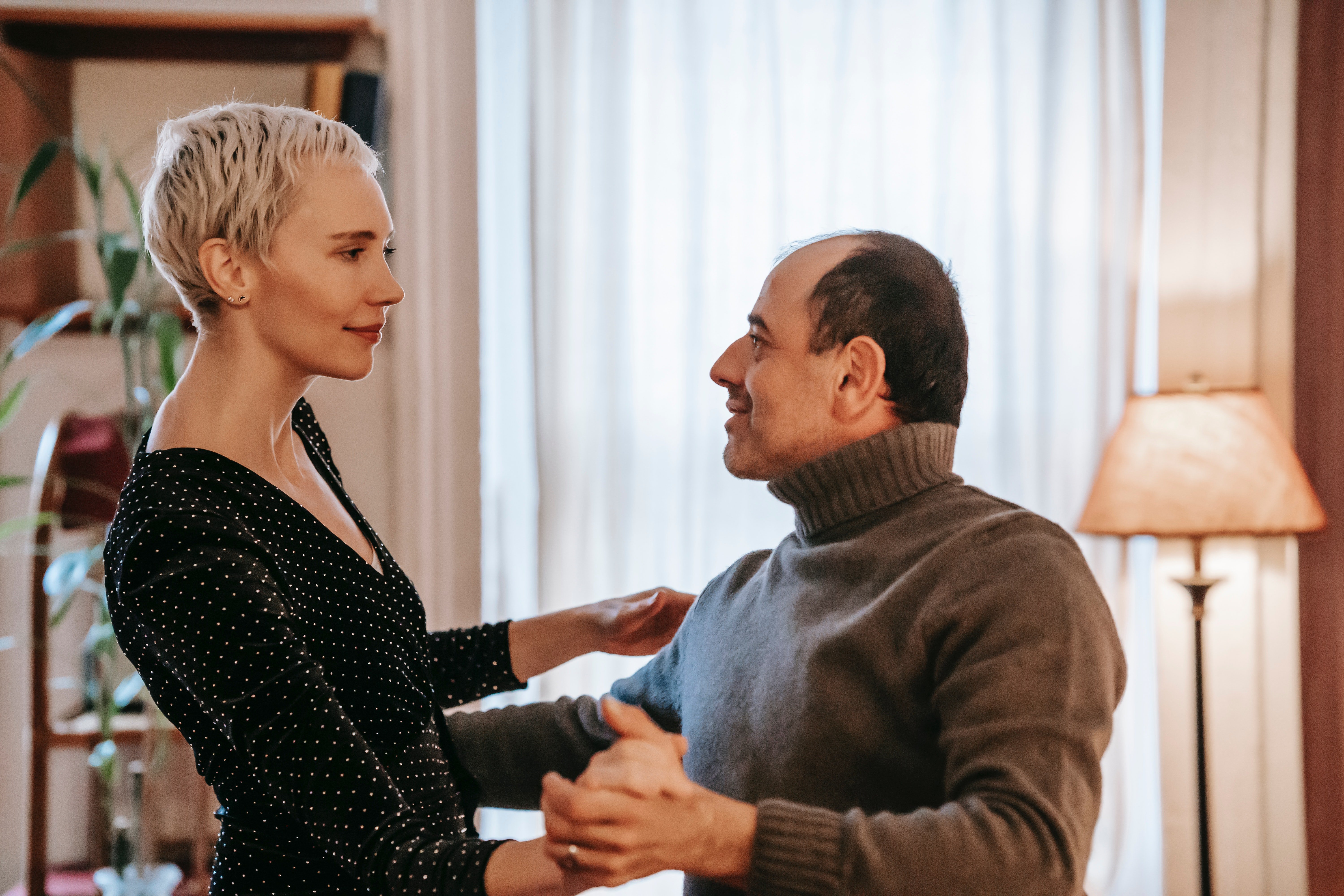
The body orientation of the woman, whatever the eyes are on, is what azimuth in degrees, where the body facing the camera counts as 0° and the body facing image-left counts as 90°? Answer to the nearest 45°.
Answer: approximately 270°

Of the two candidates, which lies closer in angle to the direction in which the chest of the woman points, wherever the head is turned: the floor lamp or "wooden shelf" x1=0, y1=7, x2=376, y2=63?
the floor lamp

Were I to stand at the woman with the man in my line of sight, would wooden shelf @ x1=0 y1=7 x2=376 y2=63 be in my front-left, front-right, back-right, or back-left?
back-left

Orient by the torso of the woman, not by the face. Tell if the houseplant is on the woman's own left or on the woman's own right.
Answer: on the woman's own left

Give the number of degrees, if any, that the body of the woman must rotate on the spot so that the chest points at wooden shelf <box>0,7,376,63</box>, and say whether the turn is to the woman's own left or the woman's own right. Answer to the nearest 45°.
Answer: approximately 90° to the woman's own left
